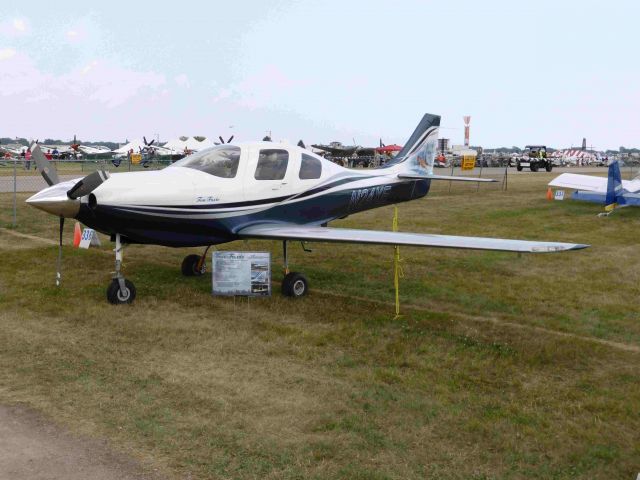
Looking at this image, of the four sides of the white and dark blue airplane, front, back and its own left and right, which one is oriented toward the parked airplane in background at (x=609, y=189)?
back

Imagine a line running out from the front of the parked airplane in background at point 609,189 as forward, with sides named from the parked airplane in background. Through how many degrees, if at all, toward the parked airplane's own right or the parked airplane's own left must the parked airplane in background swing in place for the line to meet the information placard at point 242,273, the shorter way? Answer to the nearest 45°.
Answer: approximately 135° to the parked airplane's own right

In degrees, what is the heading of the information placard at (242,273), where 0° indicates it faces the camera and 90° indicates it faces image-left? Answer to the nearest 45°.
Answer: approximately 0°

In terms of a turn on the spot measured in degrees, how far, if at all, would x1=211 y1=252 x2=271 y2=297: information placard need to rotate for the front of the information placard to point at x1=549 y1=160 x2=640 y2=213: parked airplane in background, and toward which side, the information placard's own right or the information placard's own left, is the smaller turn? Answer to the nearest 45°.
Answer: approximately 135° to the information placard's own left

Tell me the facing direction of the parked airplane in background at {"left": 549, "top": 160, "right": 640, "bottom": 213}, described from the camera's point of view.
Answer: facing away from the viewer and to the right of the viewer

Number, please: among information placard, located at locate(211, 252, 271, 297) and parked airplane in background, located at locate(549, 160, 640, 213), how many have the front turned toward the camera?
1
